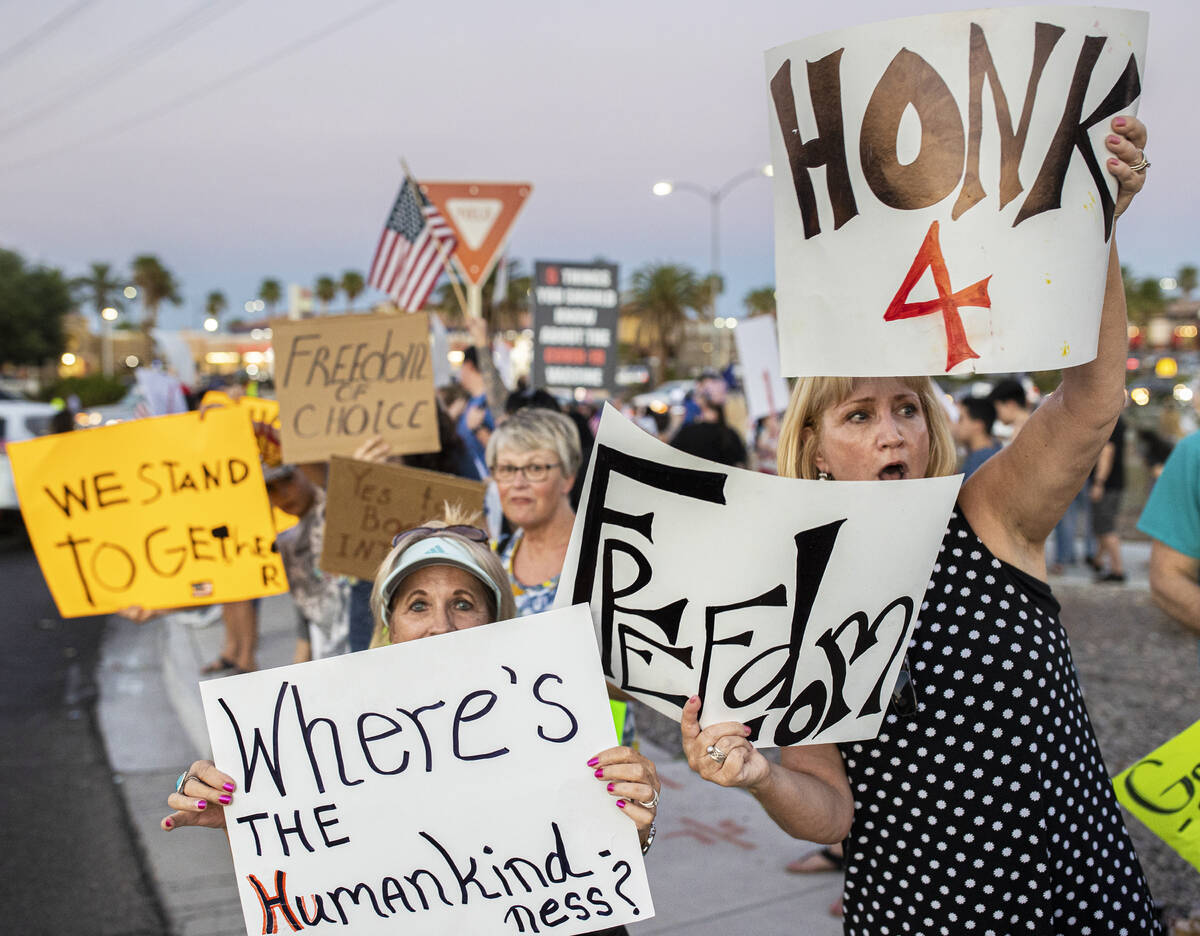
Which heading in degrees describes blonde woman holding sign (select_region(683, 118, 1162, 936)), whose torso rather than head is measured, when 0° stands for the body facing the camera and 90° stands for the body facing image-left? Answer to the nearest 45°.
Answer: approximately 45°

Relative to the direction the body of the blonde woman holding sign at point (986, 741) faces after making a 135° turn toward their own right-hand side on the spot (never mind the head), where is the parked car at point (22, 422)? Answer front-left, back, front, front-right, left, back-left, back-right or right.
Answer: front-left

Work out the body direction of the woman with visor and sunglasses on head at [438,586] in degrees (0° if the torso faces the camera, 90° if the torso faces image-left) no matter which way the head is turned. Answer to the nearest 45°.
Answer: approximately 0°

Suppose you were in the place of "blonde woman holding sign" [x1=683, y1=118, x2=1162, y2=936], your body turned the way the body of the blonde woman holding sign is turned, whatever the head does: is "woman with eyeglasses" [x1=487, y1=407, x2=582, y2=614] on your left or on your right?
on your right

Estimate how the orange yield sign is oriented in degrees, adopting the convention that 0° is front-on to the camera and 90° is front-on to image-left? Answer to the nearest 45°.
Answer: approximately 0°

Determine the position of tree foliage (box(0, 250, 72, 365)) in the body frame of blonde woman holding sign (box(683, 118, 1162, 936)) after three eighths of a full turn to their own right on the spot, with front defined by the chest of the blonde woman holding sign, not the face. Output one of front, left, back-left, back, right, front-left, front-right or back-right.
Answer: front-left

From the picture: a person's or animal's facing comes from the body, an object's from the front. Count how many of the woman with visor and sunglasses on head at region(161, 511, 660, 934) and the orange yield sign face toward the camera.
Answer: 2

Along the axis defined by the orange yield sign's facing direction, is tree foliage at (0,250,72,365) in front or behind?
behind

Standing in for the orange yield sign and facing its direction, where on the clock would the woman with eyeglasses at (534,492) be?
The woman with eyeglasses is roughly at 12 o'clock from the orange yield sign.
